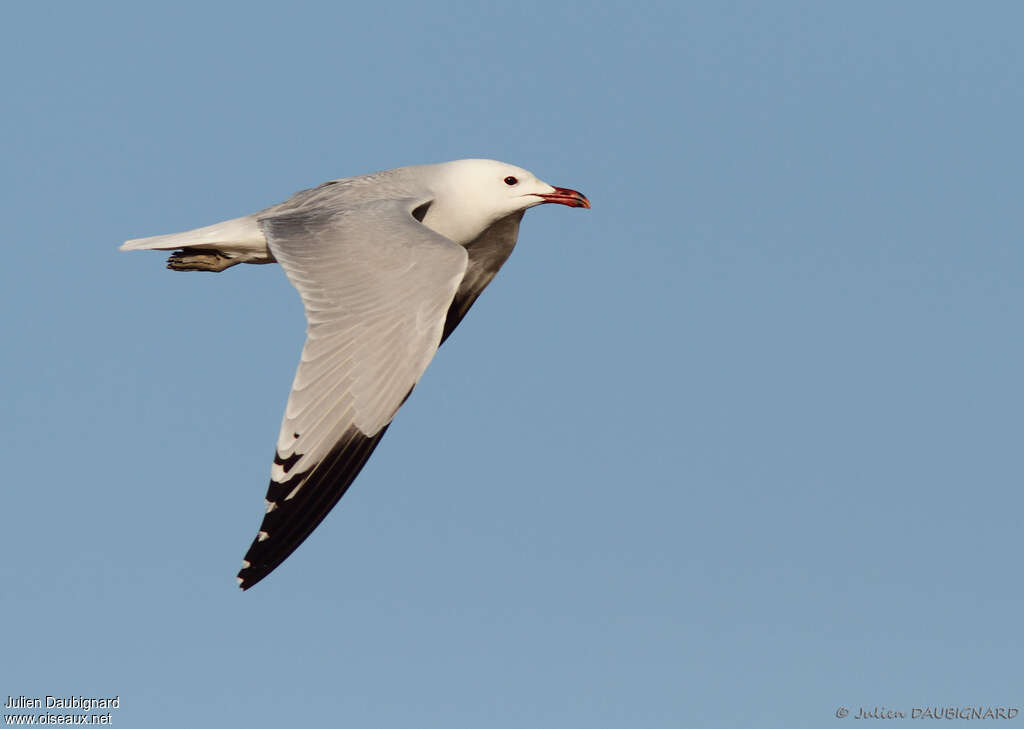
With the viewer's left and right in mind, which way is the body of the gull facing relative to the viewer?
facing to the right of the viewer
